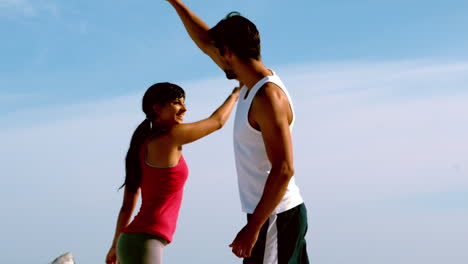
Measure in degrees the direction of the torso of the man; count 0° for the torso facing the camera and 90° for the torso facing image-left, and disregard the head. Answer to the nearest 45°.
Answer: approximately 90°

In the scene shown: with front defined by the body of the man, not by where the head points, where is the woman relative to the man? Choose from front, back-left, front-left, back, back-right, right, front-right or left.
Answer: front-right

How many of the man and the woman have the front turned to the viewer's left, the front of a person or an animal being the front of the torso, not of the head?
1

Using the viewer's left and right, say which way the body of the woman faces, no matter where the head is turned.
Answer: facing away from the viewer and to the right of the viewer
